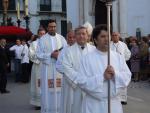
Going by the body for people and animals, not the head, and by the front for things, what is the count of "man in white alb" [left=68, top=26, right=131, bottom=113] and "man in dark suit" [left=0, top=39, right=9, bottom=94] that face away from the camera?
0

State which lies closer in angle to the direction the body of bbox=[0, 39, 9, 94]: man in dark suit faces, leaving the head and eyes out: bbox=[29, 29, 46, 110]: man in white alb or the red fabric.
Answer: the man in white alb

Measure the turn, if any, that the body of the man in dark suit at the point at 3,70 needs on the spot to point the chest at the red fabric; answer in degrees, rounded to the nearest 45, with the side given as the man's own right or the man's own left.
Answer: approximately 135° to the man's own left

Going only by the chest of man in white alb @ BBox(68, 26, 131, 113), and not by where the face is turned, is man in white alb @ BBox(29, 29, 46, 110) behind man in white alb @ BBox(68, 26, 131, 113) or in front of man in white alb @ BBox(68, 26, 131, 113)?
behind

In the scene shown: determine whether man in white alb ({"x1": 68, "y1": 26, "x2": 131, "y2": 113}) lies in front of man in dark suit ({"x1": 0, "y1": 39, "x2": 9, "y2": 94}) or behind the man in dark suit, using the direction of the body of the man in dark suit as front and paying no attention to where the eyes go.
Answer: in front

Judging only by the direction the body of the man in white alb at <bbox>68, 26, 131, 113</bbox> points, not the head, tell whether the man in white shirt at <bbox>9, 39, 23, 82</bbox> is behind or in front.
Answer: behind

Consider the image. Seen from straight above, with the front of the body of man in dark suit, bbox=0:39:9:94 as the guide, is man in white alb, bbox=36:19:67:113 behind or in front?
in front
